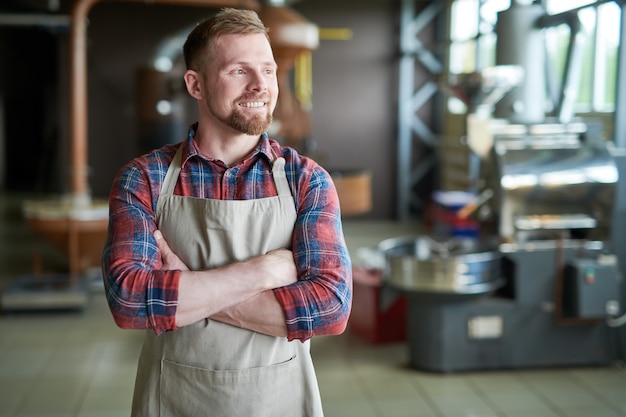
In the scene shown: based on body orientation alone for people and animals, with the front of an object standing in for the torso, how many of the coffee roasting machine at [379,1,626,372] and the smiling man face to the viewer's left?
1

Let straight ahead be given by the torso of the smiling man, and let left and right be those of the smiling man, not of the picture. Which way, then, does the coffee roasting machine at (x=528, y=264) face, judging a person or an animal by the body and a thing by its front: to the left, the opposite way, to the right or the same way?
to the right

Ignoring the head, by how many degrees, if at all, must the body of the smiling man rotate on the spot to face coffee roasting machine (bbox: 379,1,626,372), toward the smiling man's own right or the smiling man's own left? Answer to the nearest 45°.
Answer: approximately 135° to the smiling man's own left

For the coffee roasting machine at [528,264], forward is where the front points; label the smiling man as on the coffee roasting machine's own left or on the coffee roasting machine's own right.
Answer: on the coffee roasting machine's own left

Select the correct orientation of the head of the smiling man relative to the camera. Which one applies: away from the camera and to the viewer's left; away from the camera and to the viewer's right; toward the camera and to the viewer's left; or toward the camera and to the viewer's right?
toward the camera and to the viewer's right

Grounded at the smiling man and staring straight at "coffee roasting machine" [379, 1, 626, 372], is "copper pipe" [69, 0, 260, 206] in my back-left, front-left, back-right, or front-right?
front-left

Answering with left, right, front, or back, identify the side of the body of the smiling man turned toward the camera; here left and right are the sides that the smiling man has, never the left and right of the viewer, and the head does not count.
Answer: front

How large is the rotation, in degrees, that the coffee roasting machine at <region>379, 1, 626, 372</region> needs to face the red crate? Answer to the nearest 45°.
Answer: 0° — it already faces it

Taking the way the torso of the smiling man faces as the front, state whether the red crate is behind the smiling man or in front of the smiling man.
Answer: behind

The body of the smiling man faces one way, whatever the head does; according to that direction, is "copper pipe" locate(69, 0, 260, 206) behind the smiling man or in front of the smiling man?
behind

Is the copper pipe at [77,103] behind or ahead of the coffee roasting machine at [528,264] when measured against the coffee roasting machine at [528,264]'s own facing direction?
ahead

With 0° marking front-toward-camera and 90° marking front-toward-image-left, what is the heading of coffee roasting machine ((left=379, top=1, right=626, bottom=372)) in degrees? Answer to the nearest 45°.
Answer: approximately 90°
